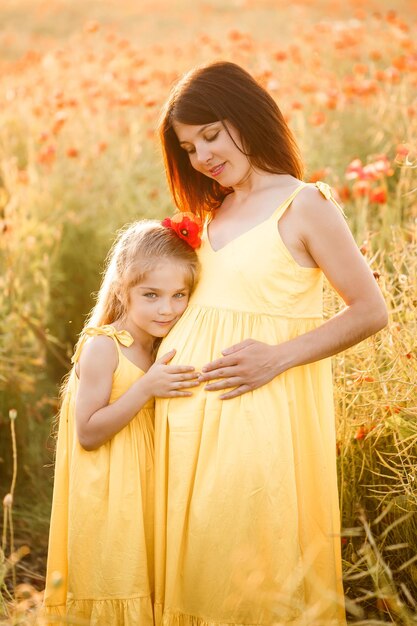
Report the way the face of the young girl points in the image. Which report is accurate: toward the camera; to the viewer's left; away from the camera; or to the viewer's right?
toward the camera

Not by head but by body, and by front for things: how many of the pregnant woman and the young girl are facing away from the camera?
0

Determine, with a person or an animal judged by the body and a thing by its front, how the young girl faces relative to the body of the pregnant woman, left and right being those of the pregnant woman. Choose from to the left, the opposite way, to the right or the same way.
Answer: to the left

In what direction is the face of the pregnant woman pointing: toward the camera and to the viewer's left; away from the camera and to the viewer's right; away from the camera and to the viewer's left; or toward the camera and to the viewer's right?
toward the camera and to the viewer's left

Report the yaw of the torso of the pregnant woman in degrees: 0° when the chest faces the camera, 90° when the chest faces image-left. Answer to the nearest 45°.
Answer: approximately 45°
